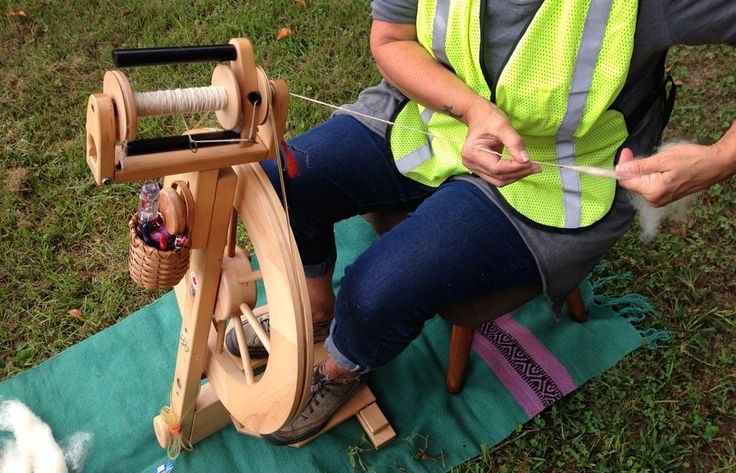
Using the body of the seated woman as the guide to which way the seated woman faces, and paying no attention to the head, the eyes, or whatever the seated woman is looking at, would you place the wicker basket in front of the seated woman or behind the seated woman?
in front

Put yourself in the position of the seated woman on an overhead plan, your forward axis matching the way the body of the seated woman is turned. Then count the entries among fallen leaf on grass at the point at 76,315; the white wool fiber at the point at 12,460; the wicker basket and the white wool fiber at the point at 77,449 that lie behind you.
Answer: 0

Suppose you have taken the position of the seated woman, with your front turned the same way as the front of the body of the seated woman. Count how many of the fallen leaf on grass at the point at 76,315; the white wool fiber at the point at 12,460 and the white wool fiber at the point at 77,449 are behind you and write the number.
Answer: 0

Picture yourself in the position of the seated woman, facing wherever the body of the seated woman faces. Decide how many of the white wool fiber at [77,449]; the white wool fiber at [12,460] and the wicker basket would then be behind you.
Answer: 0

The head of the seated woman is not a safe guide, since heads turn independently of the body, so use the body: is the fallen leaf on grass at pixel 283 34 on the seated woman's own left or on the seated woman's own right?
on the seated woman's own right

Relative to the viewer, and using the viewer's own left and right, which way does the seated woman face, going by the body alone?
facing the viewer and to the left of the viewer

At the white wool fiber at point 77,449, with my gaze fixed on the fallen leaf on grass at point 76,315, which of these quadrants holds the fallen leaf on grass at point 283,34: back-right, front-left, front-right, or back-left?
front-right
